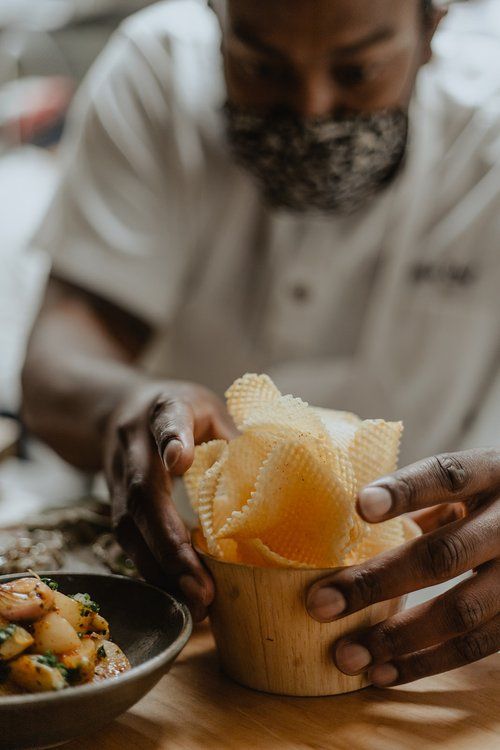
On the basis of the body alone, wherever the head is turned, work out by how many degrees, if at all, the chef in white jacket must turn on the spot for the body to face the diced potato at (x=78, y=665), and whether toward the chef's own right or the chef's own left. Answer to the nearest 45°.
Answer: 0° — they already face it

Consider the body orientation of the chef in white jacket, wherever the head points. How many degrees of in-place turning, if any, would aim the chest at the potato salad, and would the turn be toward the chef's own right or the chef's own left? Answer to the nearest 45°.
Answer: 0° — they already face it

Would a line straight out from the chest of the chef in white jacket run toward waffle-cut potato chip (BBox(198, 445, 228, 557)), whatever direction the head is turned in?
yes

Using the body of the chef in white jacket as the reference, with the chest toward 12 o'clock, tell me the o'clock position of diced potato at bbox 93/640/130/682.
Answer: The diced potato is roughly at 12 o'clock from the chef in white jacket.

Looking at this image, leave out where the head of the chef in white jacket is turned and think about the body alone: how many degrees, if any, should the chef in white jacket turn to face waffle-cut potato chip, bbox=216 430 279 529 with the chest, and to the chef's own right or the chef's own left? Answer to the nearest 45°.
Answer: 0° — they already face it

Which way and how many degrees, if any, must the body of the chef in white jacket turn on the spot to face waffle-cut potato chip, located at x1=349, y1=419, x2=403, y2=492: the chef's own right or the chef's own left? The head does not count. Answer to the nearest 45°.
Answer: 0° — they already face it

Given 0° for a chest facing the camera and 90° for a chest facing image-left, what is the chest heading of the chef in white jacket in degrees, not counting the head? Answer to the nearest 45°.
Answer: approximately 0°

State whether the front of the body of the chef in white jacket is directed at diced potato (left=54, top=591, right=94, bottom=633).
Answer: yes
